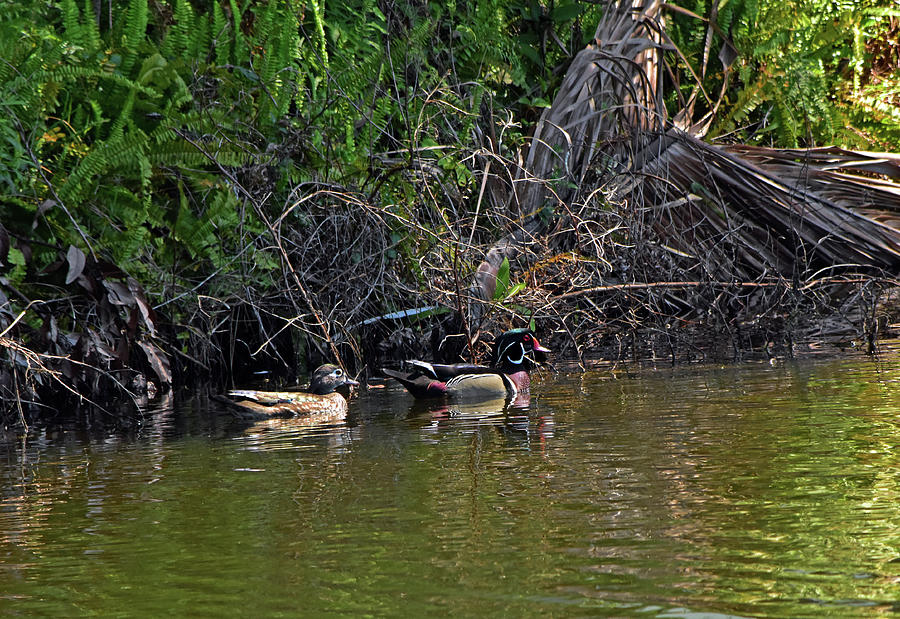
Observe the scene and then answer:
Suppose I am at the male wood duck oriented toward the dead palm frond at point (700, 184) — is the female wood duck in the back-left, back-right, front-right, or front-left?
back-left

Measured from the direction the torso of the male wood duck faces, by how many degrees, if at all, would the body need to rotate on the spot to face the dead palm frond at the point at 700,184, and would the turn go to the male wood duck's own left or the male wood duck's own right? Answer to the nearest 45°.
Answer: approximately 45° to the male wood duck's own left

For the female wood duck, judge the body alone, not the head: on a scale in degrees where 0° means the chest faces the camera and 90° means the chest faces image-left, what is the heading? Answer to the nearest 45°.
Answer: approximately 270°

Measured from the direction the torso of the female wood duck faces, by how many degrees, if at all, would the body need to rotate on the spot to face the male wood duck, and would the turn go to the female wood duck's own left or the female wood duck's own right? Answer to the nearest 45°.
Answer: approximately 45° to the female wood duck's own left

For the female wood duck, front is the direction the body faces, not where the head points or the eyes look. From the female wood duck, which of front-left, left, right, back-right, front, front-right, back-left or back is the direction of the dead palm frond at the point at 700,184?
front-left

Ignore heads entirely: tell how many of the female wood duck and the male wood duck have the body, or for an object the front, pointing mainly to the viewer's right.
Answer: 2

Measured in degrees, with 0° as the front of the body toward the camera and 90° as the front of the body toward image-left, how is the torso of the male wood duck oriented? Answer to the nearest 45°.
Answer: approximately 270°

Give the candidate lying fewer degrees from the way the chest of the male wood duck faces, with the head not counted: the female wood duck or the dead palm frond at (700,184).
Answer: the dead palm frond

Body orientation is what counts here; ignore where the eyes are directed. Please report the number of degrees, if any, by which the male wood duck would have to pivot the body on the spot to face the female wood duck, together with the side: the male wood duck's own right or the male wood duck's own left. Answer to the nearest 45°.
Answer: approximately 135° to the male wood duck's own right

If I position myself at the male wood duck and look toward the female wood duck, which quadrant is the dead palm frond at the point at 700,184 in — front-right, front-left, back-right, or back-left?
back-right
